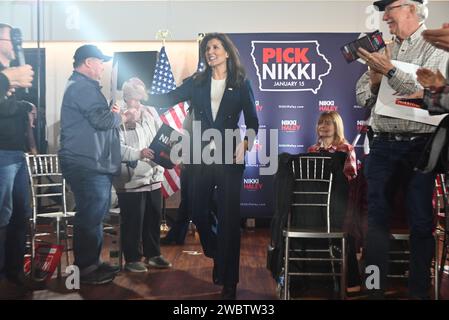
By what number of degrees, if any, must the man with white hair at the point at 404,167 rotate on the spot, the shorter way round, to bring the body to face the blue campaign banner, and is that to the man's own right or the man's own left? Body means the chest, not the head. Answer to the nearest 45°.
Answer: approximately 90° to the man's own right

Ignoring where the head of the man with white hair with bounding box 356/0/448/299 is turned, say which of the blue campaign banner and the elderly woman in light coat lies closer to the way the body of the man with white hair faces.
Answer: the elderly woman in light coat

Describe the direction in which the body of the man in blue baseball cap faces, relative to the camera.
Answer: to the viewer's right

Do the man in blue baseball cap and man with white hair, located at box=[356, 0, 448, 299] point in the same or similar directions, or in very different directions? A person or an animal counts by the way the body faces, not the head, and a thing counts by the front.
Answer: very different directions

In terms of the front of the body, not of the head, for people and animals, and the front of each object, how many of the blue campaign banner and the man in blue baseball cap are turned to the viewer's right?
1

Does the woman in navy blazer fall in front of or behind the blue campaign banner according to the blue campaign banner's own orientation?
in front

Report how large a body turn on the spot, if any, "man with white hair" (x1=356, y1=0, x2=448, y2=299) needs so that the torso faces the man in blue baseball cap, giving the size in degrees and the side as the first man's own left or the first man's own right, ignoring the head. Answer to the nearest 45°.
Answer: approximately 45° to the first man's own right

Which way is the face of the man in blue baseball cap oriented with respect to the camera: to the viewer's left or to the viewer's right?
to the viewer's right

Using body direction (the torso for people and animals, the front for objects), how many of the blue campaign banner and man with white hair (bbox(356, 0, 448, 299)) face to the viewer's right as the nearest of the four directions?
0

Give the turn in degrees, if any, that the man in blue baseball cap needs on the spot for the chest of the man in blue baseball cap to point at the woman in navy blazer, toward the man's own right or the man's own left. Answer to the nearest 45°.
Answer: approximately 45° to the man's own right

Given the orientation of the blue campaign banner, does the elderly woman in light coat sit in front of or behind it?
in front

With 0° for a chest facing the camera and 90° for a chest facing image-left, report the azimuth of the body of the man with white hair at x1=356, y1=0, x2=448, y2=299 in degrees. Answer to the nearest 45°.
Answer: approximately 45°
